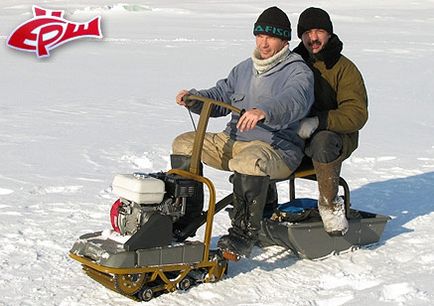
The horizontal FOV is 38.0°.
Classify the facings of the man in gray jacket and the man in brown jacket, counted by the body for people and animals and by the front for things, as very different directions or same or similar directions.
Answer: same or similar directions

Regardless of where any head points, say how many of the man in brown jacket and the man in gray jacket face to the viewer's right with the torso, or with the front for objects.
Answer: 0

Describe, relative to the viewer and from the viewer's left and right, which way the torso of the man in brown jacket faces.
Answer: facing the viewer and to the left of the viewer

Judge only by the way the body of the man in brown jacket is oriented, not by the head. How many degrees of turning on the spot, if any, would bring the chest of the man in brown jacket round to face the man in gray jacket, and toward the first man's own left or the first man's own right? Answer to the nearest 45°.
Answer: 0° — they already face them

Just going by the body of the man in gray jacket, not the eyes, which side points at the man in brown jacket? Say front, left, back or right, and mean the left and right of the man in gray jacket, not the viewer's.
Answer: back
